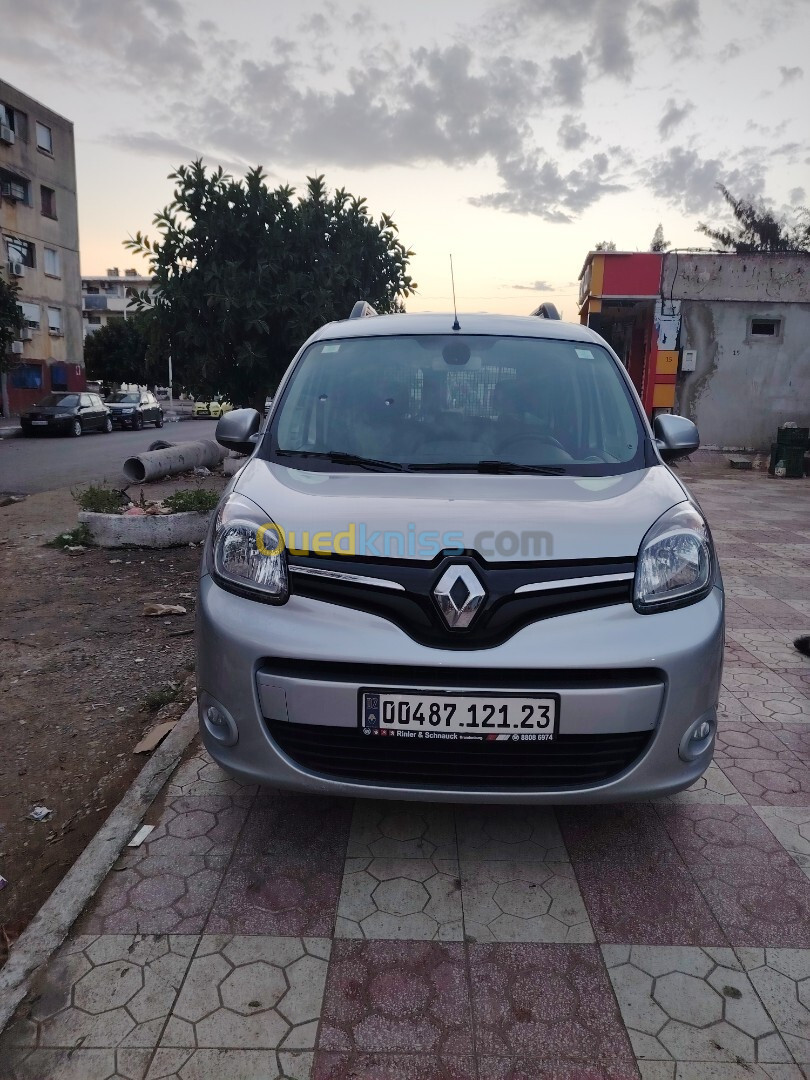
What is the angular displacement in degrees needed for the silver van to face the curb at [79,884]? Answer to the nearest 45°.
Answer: approximately 90° to its right

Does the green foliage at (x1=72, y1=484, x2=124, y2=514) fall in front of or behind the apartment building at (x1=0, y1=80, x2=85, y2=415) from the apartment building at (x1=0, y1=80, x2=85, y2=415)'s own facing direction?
in front

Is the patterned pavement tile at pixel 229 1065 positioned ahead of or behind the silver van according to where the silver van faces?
ahead

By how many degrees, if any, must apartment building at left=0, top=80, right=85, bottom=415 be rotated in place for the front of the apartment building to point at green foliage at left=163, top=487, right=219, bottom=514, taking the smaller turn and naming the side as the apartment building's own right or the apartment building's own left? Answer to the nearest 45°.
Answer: approximately 45° to the apartment building's own right

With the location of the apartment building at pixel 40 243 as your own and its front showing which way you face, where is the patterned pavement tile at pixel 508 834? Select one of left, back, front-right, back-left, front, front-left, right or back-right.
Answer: front-right

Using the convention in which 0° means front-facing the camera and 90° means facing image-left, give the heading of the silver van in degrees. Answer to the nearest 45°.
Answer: approximately 0°

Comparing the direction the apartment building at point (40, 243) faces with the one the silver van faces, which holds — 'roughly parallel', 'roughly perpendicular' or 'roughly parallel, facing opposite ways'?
roughly perpendicular

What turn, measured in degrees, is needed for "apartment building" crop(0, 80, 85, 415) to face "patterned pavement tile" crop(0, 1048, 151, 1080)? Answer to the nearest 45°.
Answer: approximately 45° to its right

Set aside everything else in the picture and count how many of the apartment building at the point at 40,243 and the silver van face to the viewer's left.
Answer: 0

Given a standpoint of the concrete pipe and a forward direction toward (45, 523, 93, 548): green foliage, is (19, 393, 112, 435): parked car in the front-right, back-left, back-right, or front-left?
back-right

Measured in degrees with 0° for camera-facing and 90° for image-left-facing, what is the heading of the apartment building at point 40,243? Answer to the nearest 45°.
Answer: approximately 315°

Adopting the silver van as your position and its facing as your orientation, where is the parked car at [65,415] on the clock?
The parked car is roughly at 5 o'clock from the silver van.

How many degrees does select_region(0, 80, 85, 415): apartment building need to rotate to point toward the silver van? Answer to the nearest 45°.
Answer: approximately 45° to its right
